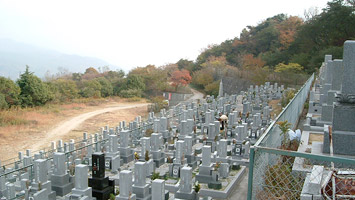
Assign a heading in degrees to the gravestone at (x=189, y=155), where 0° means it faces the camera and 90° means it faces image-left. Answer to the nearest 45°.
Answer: approximately 315°

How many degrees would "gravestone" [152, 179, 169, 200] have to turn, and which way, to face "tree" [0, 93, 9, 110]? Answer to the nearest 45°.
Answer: approximately 180°

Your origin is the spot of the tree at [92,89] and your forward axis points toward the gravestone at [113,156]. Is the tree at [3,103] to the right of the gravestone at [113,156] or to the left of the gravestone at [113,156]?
right

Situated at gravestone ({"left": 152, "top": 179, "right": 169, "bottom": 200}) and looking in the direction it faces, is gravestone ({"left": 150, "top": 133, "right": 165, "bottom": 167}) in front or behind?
behind

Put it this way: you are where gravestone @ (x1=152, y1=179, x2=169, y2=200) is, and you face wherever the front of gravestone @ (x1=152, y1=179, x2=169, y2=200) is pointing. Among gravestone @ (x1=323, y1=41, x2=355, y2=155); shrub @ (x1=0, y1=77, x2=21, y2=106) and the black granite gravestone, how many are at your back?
2

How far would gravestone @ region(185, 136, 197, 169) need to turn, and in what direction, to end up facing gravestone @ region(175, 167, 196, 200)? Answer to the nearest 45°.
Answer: approximately 45° to its right

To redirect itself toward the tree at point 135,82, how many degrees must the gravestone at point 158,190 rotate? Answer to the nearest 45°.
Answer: approximately 135° to its left

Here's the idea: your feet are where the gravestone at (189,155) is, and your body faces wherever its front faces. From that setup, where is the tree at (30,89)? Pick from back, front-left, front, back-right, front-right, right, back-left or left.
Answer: back
